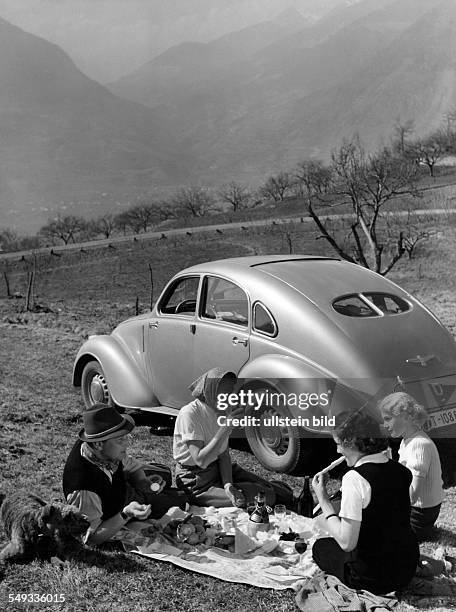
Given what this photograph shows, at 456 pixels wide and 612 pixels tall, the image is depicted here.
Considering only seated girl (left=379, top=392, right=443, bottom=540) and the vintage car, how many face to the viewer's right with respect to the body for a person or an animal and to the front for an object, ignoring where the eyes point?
0

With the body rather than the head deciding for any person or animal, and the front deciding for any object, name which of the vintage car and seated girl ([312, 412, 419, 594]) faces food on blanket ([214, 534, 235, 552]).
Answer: the seated girl

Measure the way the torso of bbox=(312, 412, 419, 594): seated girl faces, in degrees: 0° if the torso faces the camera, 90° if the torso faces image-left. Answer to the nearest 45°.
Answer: approximately 135°

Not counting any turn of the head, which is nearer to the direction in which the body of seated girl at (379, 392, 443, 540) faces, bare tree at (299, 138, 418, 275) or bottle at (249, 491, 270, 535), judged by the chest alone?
the bottle

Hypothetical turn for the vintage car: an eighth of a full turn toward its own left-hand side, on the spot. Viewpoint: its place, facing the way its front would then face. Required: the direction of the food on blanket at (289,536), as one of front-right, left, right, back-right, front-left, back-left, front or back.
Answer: left

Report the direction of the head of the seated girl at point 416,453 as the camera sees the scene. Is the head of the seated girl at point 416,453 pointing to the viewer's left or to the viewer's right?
to the viewer's left

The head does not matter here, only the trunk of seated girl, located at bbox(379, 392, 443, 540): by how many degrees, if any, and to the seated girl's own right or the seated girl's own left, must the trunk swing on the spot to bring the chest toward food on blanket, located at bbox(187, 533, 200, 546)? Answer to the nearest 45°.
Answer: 0° — they already face it

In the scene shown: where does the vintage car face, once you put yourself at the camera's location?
facing away from the viewer and to the left of the viewer

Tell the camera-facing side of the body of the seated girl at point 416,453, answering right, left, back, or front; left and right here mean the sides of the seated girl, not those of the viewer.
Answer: left

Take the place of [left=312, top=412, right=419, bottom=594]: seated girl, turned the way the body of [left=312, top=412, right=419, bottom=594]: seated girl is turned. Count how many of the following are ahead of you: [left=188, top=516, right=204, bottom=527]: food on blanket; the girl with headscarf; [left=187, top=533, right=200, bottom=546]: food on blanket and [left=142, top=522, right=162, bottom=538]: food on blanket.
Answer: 4

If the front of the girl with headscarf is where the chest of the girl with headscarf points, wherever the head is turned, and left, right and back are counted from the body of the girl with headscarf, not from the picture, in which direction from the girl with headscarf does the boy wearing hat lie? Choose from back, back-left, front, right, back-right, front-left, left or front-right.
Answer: back-right
